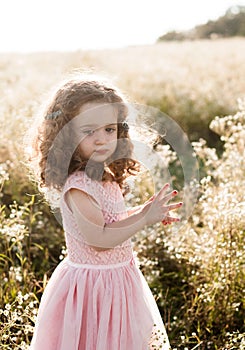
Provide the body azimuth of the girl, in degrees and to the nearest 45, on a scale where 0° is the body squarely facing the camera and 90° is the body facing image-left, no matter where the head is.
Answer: approximately 315°

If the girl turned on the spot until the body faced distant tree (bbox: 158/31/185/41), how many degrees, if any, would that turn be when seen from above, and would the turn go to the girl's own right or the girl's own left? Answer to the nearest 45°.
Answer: approximately 135° to the girl's own left

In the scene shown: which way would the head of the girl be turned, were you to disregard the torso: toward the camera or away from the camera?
toward the camera

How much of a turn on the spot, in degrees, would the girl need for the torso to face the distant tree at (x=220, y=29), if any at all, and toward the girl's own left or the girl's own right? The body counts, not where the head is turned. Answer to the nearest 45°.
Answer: approximately 135° to the girl's own left
